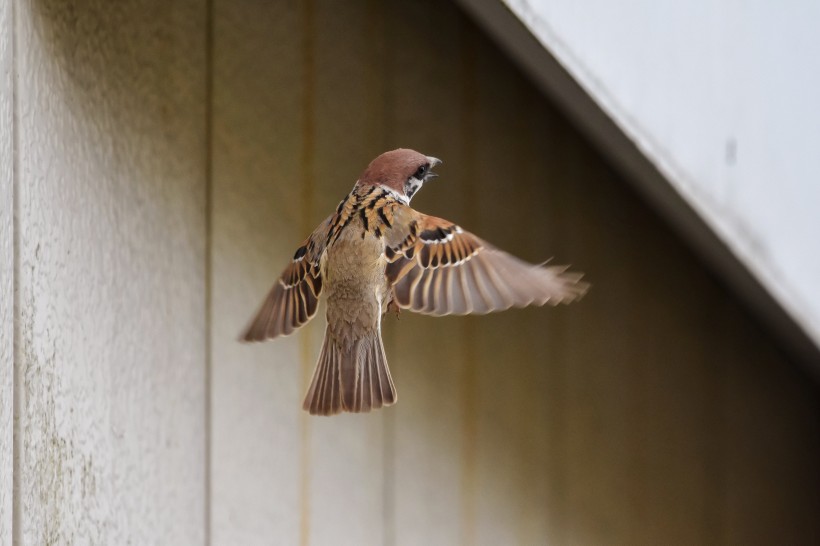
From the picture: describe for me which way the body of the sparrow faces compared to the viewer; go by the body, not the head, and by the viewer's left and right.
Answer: facing away from the viewer and to the right of the viewer
